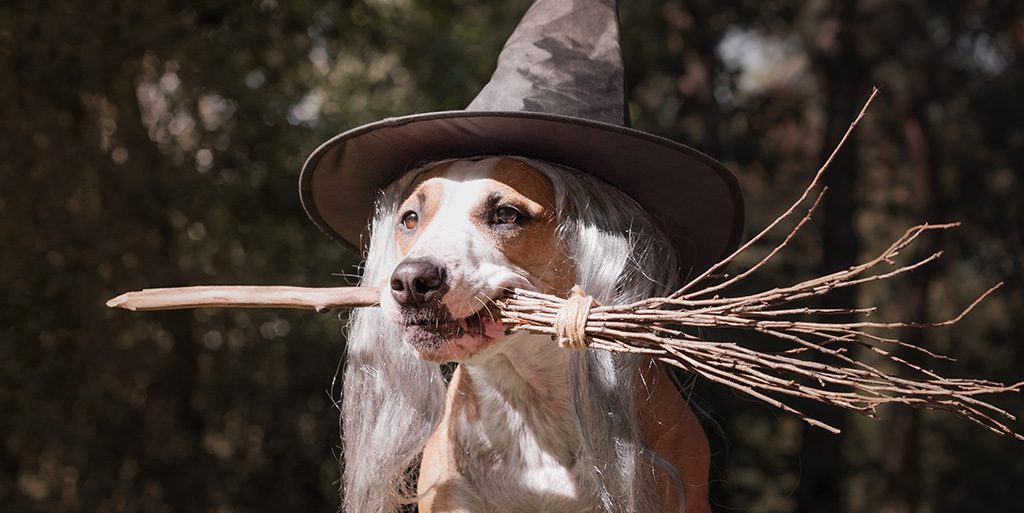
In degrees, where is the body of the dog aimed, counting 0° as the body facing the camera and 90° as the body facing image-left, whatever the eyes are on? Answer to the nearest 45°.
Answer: approximately 45°
